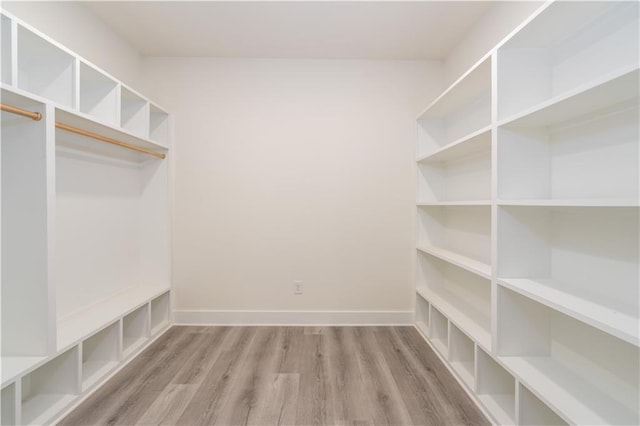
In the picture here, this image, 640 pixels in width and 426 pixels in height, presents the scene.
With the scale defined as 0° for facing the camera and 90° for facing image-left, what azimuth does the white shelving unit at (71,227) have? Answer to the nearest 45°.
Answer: approximately 315°

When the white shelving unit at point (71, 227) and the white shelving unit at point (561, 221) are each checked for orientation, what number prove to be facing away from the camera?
0

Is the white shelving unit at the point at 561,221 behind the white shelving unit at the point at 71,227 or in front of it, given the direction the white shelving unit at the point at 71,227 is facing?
in front

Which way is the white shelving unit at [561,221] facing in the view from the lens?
facing the viewer and to the left of the viewer
